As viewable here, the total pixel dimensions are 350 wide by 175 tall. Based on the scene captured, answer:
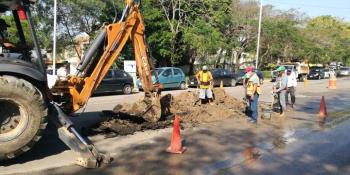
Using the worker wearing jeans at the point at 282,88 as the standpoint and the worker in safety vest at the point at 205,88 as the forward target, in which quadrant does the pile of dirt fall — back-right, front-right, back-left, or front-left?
front-left

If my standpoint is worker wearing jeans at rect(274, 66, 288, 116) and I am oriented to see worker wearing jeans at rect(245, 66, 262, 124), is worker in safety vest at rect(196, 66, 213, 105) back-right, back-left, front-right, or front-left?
front-right

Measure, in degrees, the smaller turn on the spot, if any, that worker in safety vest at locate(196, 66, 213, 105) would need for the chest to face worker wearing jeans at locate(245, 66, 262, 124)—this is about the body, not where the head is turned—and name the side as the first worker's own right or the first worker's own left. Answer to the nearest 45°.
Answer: approximately 45° to the first worker's own left

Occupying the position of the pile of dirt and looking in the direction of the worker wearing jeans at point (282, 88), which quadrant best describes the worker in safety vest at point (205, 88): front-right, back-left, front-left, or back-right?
front-left

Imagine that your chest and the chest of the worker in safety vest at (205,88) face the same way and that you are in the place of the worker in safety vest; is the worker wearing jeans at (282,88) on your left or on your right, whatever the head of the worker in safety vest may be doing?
on your left

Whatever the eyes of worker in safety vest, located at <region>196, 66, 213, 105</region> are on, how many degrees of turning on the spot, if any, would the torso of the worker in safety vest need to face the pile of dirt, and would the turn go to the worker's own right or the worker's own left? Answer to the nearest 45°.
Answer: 0° — they already face it

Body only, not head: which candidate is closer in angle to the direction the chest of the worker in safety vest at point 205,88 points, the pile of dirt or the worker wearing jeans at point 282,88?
the pile of dirt

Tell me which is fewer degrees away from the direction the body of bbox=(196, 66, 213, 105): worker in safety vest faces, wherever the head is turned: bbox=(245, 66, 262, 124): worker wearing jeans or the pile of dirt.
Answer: the pile of dirt

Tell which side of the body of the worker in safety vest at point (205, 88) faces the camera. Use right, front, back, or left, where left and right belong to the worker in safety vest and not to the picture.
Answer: front

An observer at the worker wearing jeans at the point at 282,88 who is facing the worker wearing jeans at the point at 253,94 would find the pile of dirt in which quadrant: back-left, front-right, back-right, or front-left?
front-right
